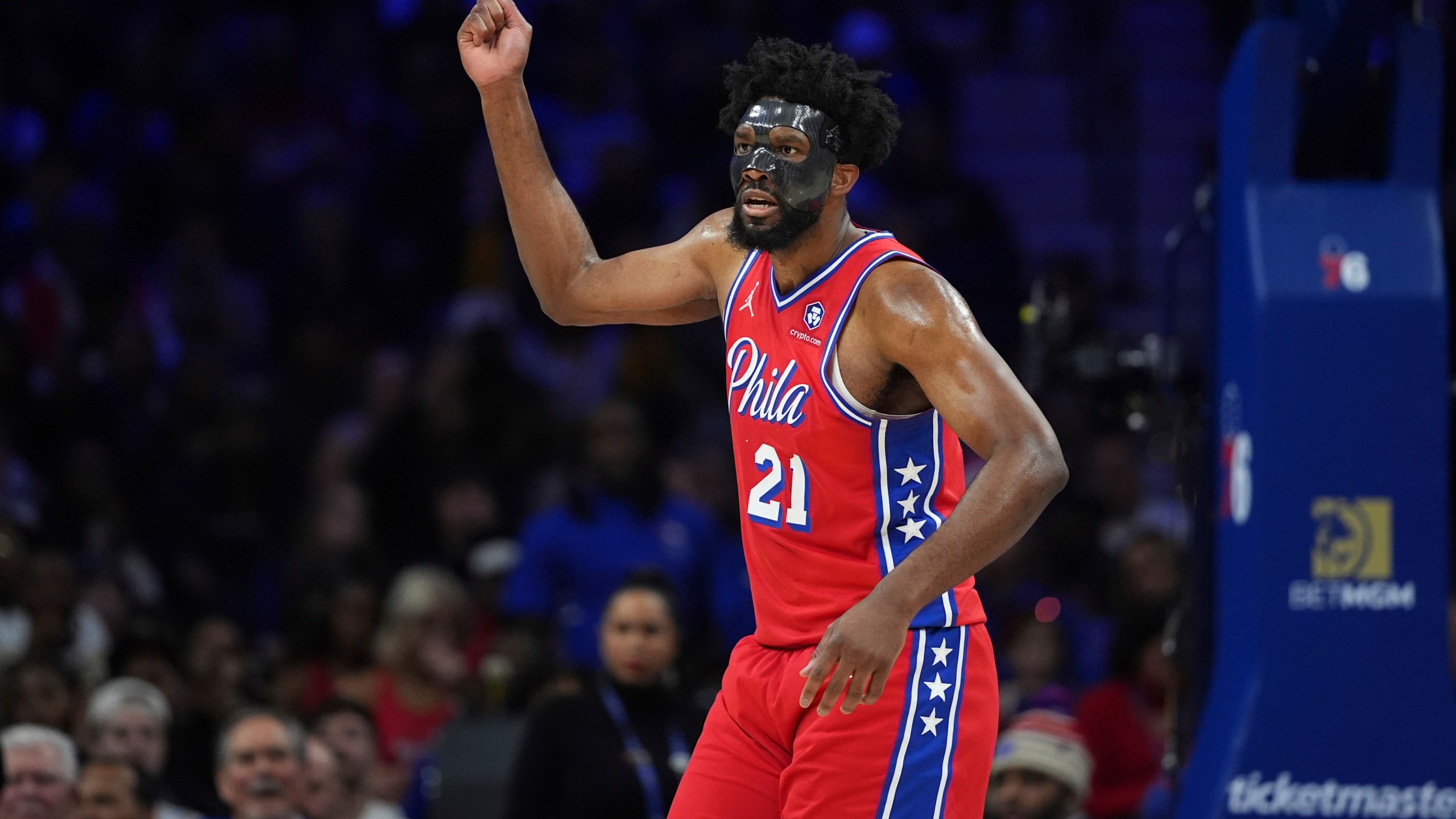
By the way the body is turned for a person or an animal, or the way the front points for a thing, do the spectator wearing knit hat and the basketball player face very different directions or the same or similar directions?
same or similar directions

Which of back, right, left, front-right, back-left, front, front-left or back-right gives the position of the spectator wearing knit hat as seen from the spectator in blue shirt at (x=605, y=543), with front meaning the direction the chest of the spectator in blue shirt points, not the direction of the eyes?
front-left

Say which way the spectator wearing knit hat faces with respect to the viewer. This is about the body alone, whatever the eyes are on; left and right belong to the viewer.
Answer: facing the viewer and to the left of the viewer

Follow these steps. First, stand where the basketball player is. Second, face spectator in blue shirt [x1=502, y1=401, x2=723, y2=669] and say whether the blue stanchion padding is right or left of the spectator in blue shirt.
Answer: right

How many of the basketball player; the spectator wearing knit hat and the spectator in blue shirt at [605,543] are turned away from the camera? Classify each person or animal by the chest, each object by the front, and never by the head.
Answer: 0

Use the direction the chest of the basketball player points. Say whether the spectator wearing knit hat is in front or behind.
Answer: behind

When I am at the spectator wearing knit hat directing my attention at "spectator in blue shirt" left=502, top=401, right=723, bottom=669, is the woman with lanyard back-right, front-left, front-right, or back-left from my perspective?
front-left

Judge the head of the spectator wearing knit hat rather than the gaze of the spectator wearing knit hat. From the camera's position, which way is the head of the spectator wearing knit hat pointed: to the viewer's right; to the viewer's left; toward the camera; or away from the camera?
toward the camera

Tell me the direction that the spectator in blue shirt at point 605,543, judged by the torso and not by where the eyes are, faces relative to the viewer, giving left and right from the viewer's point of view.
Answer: facing the viewer

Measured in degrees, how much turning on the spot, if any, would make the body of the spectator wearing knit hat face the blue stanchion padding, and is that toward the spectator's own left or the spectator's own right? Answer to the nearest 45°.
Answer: approximately 90° to the spectator's own left

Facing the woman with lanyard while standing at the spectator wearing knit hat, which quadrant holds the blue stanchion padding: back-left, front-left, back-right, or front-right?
back-left

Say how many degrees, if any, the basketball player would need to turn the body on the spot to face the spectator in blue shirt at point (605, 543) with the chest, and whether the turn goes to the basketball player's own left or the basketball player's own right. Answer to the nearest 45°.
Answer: approximately 135° to the basketball player's own right

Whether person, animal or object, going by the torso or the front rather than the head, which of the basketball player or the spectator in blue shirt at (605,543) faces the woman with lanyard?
the spectator in blue shirt

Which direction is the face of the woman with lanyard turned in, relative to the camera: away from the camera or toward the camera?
toward the camera

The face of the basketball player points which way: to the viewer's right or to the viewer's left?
to the viewer's left

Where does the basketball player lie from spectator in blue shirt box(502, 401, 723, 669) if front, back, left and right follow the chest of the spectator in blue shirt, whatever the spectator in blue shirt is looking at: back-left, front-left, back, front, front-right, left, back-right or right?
front

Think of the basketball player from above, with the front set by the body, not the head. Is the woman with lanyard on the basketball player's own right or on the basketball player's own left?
on the basketball player's own right

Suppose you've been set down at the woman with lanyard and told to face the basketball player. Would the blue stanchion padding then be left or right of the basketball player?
left
